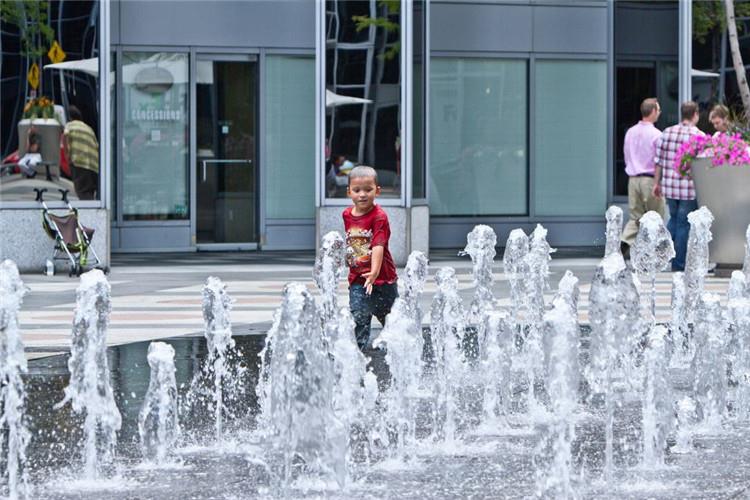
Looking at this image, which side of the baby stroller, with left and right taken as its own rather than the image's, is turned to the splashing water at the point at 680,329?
front

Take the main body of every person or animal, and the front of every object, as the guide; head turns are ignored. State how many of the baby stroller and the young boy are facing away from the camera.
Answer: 0

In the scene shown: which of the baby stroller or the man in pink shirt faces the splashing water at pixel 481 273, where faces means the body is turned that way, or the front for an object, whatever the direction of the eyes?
the baby stroller

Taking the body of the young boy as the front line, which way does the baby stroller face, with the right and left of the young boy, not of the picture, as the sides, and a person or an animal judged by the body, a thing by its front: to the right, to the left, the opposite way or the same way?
to the left

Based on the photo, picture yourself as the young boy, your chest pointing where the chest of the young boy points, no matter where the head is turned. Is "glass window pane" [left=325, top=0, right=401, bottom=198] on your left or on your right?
on your right

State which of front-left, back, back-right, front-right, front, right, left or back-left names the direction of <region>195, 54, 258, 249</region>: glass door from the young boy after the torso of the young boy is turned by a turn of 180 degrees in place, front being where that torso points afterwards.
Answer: front-left

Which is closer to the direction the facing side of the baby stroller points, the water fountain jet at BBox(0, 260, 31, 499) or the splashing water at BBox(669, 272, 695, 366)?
the splashing water

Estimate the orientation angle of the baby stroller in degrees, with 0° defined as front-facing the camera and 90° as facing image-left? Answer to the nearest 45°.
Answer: approximately 315°

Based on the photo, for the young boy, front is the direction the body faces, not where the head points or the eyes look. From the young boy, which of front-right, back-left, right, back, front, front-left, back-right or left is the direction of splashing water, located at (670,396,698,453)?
left

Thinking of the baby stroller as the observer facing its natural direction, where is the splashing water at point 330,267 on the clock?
The splashing water is roughly at 1 o'clock from the baby stroller.

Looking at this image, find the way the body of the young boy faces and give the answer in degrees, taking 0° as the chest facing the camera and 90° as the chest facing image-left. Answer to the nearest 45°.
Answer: approximately 45°
